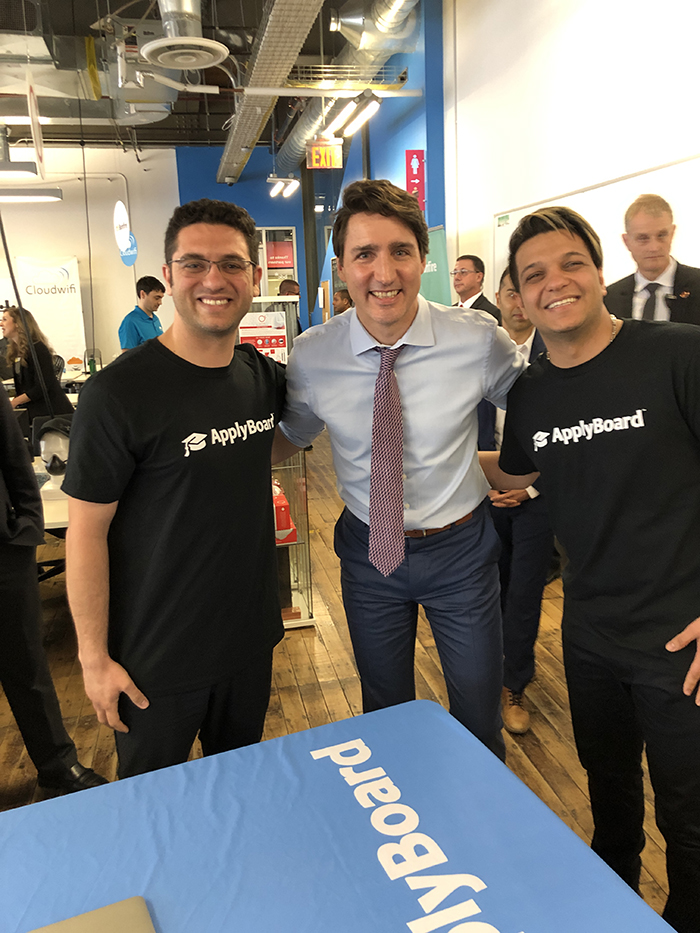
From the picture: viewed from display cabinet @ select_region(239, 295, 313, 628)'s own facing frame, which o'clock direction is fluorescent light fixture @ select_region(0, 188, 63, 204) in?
The fluorescent light fixture is roughly at 5 o'clock from the display cabinet.

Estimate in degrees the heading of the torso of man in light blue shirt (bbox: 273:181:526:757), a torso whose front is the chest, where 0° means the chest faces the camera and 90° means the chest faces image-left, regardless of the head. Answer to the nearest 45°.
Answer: approximately 0°

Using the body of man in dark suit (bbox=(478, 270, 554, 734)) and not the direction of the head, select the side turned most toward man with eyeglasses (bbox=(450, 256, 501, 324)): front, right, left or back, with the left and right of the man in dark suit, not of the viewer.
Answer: back
